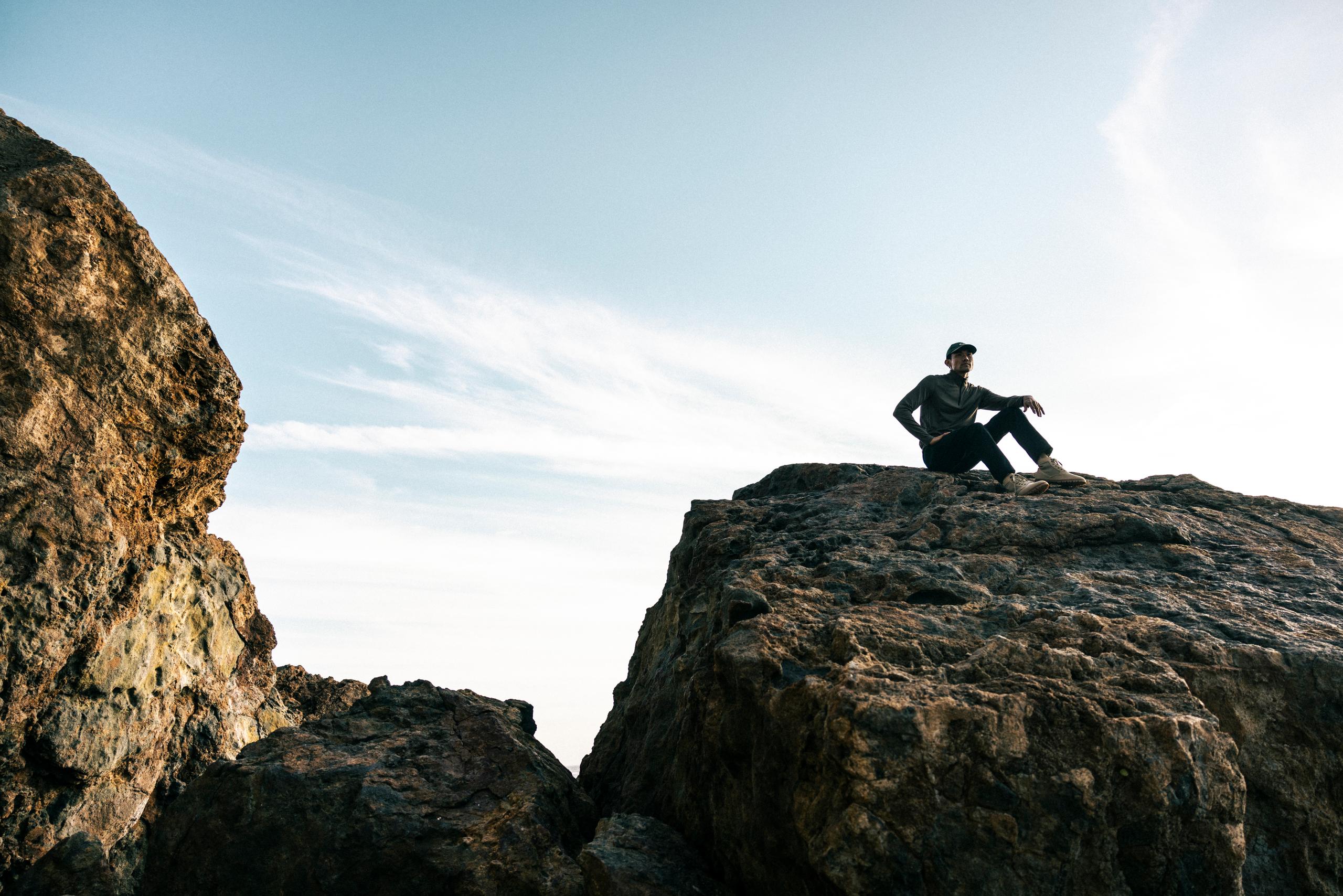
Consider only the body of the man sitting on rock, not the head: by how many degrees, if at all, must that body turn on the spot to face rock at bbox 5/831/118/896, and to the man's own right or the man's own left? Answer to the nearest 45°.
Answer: approximately 90° to the man's own right

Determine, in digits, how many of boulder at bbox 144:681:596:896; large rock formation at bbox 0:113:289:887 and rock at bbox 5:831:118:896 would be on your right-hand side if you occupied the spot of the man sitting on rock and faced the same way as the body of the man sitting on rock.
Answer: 3

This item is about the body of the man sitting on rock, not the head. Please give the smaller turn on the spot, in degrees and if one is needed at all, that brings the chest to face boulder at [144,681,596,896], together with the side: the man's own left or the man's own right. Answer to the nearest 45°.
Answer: approximately 90° to the man's own right

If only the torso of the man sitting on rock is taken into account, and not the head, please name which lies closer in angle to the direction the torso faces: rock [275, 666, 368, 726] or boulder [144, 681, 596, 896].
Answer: the boulder

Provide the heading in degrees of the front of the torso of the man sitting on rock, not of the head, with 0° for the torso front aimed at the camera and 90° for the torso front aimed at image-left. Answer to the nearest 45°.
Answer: approximately 315°

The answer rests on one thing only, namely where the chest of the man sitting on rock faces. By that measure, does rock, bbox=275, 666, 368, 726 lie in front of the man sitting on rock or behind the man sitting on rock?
behind
